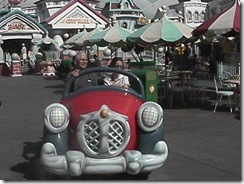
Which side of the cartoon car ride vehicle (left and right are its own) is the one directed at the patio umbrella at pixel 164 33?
back

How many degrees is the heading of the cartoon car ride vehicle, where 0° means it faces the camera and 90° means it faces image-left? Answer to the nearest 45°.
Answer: approximately 0°

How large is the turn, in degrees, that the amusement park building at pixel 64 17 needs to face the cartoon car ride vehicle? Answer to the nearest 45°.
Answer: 0° — it already faces it

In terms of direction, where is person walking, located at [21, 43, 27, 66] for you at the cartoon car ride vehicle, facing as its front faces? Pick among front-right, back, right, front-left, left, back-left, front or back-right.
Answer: back

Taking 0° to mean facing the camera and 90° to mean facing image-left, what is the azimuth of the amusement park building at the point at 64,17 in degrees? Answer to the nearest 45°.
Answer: approximately 0°

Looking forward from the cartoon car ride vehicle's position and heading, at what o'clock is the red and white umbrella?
The red and white umbrella is roughly at 7 o'clock from the cartoon car ride vehicle.

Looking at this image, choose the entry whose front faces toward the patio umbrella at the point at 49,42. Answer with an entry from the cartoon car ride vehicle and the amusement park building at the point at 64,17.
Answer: the amusement park building

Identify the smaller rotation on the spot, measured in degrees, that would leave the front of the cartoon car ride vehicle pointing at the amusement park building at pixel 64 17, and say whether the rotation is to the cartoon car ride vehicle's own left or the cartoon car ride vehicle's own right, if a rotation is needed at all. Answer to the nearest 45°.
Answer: approximately 180°

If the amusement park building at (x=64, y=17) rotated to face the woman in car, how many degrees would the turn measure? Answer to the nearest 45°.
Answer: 0° — it already faces them

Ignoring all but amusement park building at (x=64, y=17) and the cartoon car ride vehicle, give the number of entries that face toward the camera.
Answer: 2
